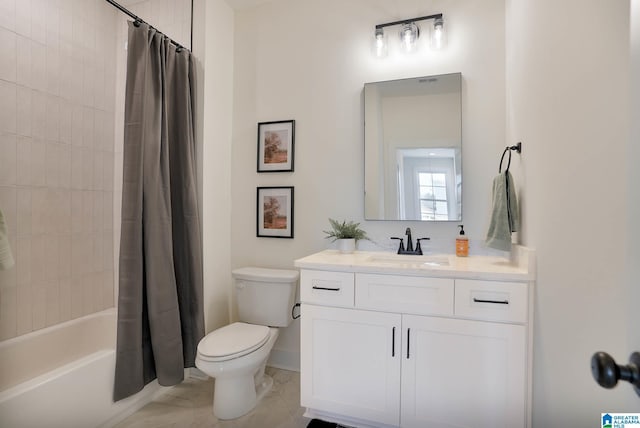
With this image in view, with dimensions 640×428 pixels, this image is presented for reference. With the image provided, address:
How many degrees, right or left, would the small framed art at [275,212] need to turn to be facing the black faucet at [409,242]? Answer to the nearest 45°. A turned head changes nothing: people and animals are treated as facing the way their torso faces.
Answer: approximately 45° to its left

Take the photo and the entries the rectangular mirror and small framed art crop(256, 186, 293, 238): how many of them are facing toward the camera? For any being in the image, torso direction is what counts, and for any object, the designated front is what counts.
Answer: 2

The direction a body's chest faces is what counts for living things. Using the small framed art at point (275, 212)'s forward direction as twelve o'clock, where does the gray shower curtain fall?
The gray shower curtain is roughly at 2 o'clock from the small framed art.

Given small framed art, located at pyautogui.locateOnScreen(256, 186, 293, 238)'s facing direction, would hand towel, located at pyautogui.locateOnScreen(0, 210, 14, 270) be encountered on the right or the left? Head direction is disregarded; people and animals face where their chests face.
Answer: on its right

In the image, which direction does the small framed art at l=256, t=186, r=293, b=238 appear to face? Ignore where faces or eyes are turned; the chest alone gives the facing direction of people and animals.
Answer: toward the camera

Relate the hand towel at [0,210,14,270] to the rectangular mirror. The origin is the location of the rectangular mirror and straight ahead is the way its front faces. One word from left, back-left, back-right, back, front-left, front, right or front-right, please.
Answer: front-right

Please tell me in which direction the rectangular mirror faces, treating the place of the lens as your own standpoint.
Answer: facing the viewer

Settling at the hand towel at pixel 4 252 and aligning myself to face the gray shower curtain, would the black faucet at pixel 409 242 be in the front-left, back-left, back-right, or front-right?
front-right

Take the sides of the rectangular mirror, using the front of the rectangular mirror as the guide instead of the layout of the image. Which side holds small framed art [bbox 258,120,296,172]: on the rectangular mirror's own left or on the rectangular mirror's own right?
on the rectangular mirror's own right

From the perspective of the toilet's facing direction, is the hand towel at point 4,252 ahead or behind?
ahead

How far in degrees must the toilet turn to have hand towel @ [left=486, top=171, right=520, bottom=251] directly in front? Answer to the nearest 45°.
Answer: approximately 90° to its left

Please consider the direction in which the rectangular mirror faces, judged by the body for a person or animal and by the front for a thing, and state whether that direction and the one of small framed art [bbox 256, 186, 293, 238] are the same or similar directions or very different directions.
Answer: same or similar directions

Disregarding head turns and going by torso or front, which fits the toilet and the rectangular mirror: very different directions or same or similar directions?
same or similar directions
